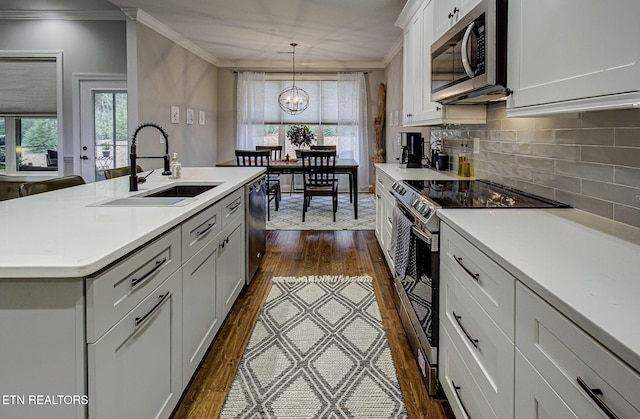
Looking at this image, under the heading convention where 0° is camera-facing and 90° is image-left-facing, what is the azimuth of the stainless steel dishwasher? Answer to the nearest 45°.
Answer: approximately 270°

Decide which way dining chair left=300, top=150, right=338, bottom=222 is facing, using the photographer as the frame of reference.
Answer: facing away from the viewer

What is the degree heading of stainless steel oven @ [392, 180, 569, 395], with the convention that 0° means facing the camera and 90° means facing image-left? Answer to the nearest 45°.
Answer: approximately 90°

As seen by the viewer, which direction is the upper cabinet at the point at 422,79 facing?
to the viewer's left

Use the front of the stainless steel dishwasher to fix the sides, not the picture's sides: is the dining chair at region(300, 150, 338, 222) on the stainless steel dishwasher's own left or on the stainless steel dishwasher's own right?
on the stainless steel dishwasher's own left

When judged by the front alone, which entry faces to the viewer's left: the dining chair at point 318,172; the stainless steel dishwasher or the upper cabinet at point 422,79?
the upper cabinet

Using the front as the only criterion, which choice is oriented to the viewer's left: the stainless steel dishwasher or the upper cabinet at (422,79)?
the upper cabinet

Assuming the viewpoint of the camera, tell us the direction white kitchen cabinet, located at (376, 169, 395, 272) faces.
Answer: facing to the left of the viewer

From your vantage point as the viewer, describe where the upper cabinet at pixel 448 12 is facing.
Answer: facing to the left of the viewer

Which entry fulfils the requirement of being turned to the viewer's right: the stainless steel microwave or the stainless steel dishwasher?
the stainless steel dishwasher

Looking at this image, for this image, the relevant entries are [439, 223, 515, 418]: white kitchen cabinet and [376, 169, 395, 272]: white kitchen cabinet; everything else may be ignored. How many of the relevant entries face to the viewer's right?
0

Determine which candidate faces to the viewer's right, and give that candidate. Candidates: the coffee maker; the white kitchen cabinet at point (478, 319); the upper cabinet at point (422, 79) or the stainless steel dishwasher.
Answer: the stainless steel dishwasher

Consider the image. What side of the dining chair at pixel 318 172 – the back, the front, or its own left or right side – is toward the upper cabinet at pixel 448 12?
back
